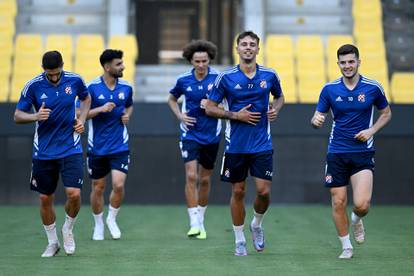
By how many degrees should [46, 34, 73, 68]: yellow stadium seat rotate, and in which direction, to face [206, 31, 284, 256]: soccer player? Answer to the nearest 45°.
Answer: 0° — it already faces them

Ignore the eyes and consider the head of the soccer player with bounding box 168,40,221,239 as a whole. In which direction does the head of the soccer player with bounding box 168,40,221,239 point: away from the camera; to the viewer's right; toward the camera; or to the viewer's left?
toward the camera

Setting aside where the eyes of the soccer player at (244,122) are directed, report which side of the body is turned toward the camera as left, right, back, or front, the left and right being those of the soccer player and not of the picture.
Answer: front

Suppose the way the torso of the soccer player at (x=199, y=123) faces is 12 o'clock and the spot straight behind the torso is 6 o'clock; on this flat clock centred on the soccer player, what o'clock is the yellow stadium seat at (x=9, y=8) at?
The yellow stadium seat is roughly at 5 o'clock from the soccer player.

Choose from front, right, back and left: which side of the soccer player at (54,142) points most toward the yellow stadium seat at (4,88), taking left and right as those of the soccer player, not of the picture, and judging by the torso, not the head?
back

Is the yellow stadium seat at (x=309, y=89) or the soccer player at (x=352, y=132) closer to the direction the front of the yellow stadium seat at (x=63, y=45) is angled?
the soccer player

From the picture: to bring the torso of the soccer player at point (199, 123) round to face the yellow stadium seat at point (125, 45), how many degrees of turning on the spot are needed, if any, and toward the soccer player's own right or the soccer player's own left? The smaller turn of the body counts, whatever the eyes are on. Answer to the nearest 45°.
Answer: approximately 180°

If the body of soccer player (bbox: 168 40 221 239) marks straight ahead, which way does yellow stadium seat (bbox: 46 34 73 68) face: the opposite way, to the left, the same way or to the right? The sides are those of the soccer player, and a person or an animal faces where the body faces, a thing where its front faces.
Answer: the same way

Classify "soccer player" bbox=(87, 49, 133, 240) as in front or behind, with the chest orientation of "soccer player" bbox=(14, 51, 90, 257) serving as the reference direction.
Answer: behind

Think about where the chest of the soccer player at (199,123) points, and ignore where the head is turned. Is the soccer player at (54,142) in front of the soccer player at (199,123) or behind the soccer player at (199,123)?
in front

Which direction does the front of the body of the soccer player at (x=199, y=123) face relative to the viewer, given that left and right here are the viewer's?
facing the viewer

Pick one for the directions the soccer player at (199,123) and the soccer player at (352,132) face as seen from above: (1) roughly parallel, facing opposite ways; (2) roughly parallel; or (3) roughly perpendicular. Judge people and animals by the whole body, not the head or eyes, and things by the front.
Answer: roughly parallel

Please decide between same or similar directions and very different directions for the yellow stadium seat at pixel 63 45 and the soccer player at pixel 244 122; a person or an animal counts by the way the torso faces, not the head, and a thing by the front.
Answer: same or similar directions

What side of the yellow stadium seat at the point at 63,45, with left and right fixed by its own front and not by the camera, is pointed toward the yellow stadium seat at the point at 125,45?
left

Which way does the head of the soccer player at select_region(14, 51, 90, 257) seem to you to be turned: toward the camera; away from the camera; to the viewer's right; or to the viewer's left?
toward the camera

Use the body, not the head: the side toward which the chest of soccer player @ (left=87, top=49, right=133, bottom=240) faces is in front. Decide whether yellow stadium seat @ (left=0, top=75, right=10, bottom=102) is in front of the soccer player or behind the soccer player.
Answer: behind

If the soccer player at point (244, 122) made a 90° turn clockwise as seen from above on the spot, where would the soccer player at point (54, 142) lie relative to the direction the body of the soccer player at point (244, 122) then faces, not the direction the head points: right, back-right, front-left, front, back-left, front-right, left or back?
front
